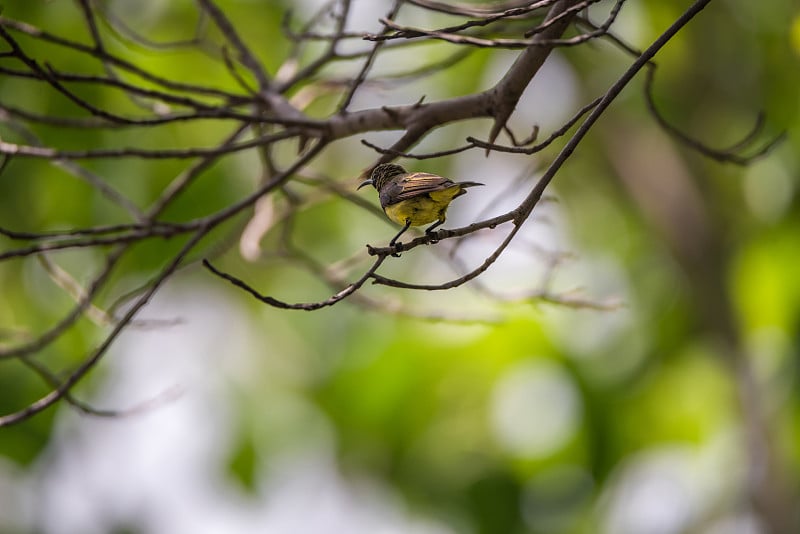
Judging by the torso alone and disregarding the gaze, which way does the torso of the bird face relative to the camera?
to the viewer's left
